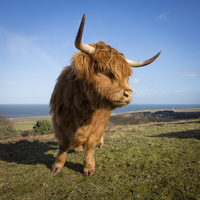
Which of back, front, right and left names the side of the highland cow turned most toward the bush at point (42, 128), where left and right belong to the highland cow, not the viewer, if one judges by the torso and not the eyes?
back

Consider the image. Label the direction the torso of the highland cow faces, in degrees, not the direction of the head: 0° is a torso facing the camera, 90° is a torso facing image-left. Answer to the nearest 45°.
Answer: approximately 0°
